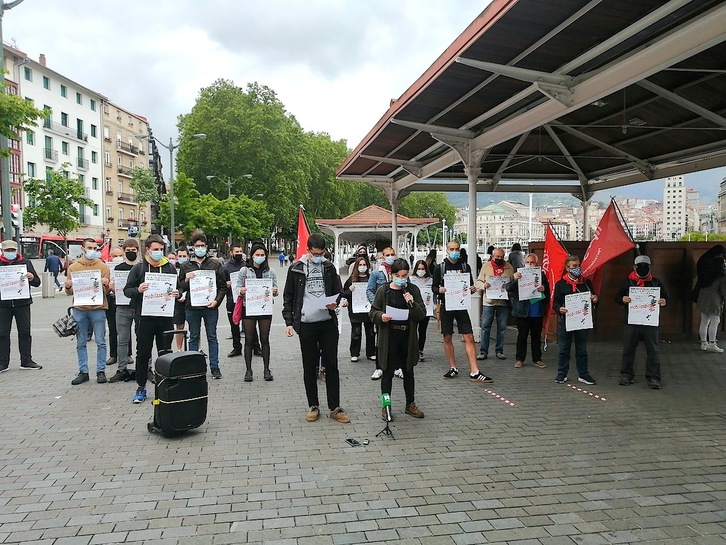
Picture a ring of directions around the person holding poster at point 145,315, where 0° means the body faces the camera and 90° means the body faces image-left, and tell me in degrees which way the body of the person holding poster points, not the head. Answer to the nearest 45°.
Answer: approximately 315°

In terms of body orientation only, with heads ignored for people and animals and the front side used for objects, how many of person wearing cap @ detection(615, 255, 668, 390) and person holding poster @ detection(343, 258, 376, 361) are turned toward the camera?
2

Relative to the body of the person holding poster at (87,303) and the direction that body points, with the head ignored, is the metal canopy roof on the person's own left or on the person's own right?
on the person's own left

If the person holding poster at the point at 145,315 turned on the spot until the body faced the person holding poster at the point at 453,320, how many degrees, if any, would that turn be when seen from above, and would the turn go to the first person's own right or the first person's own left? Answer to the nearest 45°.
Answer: approximately 45° to the first person's own left

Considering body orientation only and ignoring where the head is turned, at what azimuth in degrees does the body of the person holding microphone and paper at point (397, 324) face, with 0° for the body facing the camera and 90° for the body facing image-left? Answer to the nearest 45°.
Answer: approximately 0°

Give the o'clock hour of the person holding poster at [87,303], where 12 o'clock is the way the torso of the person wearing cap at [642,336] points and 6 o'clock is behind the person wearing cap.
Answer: The person holding poster is roughly at 2 o'clock from the person wearing cap.

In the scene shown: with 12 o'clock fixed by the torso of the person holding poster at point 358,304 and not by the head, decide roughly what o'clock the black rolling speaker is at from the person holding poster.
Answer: The black rolling speaker is roughly at 1 o'clock from the person holding poster.

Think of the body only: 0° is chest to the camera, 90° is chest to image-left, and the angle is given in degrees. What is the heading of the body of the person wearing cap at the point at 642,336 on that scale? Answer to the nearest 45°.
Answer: approximately 0°
